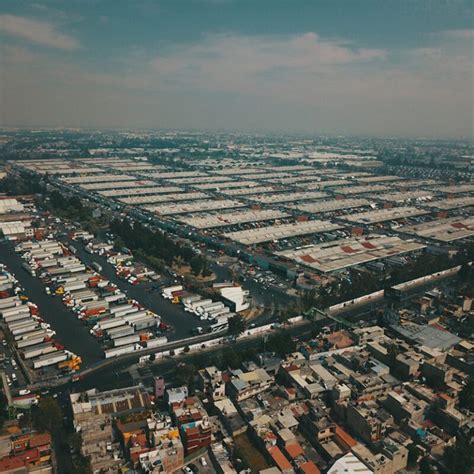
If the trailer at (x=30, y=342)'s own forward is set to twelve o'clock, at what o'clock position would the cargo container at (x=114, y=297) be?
The cargo container is roughly at 12 o'clock from the trailer.

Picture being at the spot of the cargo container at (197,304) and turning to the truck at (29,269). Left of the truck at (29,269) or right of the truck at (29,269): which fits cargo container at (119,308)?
left

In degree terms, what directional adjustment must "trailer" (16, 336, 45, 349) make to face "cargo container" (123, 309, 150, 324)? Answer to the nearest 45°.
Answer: approximately 45° to its right

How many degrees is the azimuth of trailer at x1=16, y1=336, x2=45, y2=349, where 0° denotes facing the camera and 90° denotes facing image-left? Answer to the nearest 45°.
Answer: approximately 225°

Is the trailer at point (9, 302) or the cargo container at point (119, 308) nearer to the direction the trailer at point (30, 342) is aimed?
the cargo container
